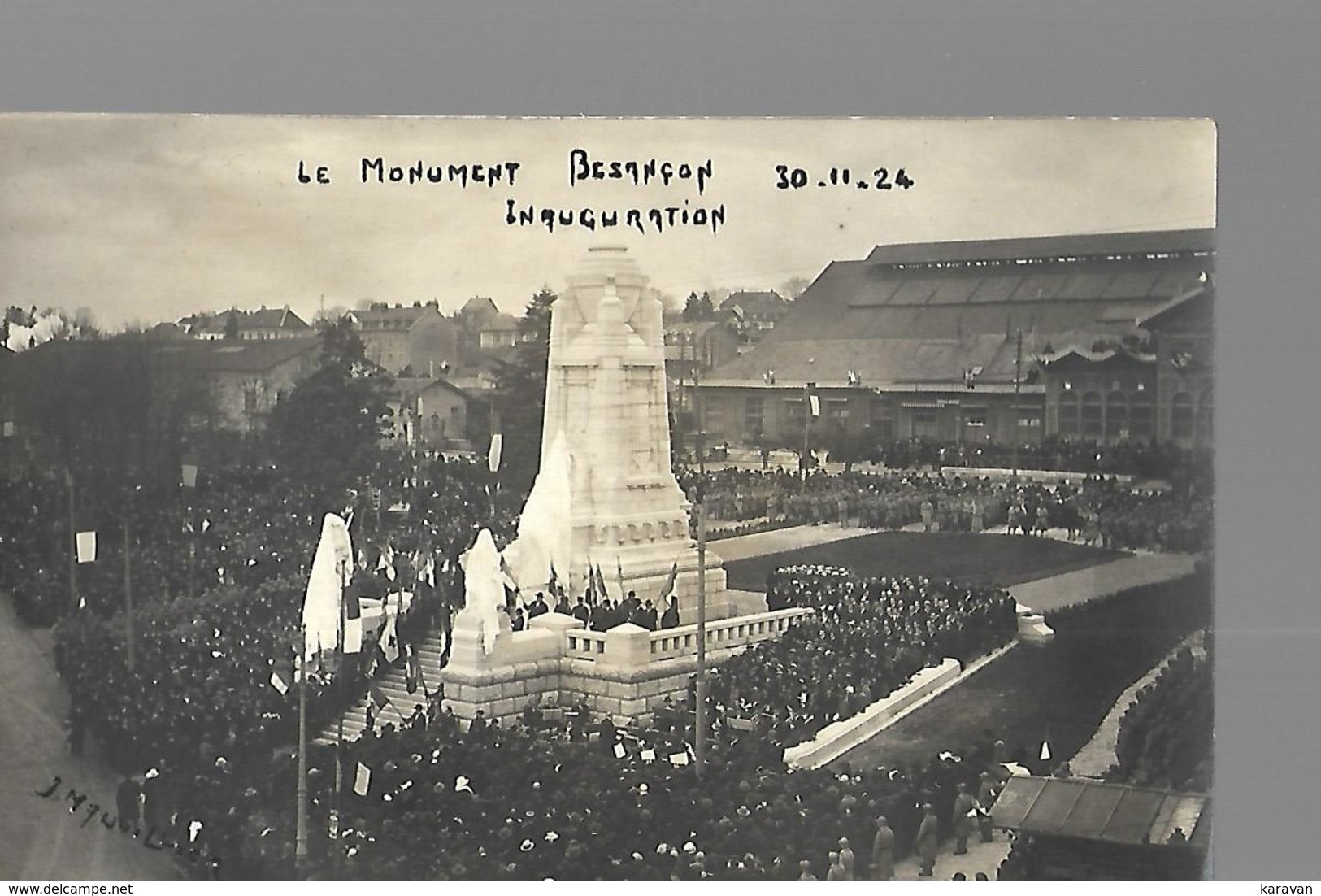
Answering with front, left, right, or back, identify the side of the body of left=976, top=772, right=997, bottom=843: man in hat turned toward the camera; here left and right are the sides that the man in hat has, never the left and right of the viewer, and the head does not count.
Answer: back
